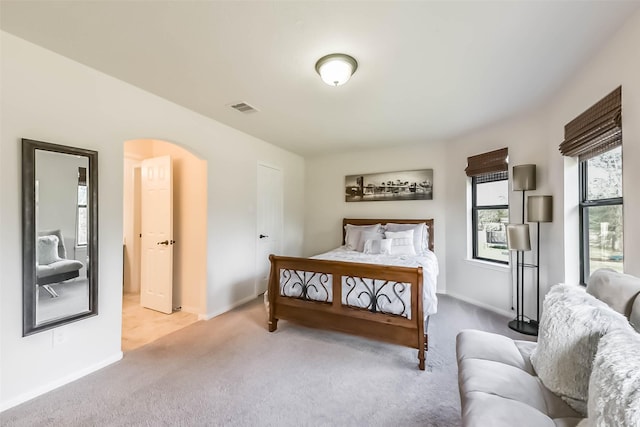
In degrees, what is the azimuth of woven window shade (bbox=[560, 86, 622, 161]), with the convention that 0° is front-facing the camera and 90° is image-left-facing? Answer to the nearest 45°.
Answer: approximately 45°

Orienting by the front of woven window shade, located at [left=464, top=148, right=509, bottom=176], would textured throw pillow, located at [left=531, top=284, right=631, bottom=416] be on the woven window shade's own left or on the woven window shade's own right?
on the woven window shade's own left

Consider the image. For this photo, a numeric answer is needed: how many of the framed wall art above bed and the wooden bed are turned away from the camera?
0

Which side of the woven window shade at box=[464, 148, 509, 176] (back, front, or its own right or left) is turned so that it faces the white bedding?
front

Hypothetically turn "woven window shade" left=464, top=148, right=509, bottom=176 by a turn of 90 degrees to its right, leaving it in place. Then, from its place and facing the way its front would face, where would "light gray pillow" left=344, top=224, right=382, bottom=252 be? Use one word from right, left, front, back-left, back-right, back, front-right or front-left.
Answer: front-left

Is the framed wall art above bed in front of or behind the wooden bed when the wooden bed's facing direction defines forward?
behind

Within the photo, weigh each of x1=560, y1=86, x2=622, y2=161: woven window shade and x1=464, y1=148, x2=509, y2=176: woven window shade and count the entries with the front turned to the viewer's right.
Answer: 0
